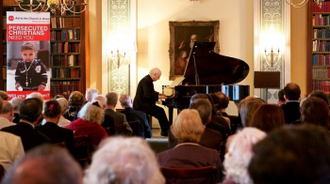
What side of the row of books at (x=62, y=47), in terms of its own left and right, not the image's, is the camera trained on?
front

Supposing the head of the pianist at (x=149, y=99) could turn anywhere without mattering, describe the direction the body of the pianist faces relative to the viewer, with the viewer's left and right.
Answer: facing to the right of the viewer

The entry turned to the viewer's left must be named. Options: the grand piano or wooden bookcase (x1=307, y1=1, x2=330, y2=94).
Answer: the grand piano

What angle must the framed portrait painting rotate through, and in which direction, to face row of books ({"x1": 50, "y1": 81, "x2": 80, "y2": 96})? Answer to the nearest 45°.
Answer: approximately 90° to its right

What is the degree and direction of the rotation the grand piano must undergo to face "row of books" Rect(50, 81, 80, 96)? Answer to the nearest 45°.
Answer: approximately 45° to its right

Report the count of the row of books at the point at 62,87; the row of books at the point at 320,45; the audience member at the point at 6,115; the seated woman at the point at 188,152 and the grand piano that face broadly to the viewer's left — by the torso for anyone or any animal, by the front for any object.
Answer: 1

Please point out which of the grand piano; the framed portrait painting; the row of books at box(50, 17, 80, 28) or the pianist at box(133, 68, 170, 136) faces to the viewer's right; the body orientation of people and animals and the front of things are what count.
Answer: the pianist

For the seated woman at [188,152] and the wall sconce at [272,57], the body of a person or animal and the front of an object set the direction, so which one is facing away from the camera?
the seated woman

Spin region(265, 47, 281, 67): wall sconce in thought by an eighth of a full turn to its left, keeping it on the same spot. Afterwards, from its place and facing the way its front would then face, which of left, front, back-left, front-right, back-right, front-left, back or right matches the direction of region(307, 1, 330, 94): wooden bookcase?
front-left

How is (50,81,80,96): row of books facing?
toward the camera

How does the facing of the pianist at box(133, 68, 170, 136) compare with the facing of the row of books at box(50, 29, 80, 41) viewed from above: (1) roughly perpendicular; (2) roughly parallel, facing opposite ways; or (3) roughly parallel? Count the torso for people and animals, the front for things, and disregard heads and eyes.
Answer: roughly perpendicular

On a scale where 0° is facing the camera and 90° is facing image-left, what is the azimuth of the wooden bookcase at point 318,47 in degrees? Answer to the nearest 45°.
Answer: approximately 0°

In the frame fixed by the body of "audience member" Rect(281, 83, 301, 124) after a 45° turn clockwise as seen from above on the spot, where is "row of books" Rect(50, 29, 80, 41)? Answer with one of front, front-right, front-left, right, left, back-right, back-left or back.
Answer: left

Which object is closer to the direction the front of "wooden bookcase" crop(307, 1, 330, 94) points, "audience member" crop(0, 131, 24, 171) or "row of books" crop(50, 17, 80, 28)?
the audience member

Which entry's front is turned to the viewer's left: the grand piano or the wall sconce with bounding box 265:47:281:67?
the grand piano

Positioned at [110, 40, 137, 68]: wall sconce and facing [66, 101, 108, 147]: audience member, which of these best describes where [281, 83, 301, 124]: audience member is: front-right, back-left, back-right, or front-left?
front-left

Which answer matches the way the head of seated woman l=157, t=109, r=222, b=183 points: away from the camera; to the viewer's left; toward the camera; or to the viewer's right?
away from the camera

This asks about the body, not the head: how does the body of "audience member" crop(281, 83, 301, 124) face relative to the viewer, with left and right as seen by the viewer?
facing away from the viewer

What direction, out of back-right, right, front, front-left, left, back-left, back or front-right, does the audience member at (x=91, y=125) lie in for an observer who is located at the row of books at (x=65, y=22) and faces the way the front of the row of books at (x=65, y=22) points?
front

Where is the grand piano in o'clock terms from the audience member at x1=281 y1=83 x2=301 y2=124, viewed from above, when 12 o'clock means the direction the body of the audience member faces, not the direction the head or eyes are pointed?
The grand piano is roughly at 11 o'clock from the audience member.
